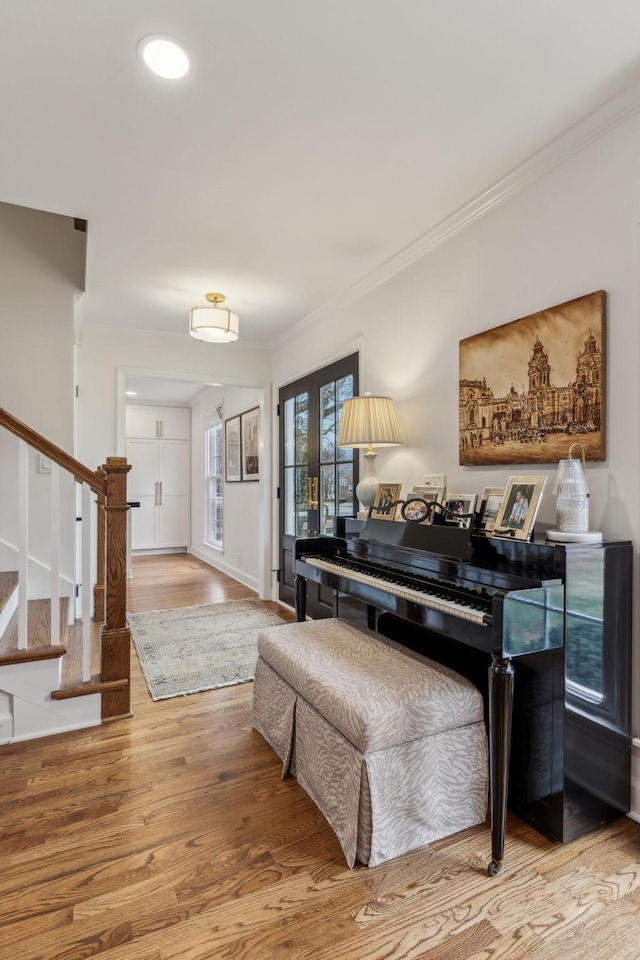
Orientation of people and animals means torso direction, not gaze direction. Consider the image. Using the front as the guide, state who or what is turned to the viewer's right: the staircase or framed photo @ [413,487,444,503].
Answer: the staircase

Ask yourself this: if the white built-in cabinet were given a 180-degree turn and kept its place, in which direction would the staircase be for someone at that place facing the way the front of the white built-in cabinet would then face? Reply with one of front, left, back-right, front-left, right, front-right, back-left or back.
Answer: back

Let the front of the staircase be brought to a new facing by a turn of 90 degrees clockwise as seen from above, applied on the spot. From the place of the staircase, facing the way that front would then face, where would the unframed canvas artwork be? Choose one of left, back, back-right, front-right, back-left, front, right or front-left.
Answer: front-left

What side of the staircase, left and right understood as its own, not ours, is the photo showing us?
right

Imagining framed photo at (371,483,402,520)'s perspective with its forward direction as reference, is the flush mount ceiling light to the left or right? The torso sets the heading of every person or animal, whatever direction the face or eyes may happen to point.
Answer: on its right

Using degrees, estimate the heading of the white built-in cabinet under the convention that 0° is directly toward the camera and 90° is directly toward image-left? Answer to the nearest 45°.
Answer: approximately 0°

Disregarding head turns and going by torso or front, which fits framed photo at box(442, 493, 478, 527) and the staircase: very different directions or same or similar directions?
very different directions

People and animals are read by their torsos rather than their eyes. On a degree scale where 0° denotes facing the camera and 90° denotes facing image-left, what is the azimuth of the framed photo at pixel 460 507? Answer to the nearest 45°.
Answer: approximately 45°

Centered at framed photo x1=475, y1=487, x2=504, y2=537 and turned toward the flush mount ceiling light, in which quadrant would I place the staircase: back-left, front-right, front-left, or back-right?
front-left

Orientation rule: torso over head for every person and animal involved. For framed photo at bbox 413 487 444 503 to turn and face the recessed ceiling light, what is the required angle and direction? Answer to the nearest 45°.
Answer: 0° — it already faces it

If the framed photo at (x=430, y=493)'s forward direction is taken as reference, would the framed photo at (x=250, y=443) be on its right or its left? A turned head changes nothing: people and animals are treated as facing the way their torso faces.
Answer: on its right

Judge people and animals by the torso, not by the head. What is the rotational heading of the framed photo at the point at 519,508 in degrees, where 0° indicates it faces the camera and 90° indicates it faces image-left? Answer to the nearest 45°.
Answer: approximately 45°

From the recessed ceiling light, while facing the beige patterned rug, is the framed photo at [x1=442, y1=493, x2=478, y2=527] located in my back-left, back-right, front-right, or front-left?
front-right

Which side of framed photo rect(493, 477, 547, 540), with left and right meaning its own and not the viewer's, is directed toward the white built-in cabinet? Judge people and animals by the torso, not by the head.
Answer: right

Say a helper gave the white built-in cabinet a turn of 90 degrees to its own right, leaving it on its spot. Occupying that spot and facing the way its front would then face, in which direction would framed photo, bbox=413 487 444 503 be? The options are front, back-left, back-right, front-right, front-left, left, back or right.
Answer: left

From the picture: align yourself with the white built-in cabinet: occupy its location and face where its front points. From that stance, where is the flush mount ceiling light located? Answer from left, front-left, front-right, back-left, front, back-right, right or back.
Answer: front

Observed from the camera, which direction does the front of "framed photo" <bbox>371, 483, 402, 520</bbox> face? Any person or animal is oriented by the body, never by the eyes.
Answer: facing the viewer and to the left of the viewer

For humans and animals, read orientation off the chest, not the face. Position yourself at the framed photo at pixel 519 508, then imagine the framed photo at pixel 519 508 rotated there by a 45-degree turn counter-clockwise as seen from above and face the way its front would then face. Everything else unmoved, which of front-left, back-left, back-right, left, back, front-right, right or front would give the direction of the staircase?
right
